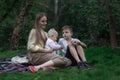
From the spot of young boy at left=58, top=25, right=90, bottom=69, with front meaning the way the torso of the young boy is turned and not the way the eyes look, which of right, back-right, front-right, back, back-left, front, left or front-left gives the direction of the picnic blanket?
back-right

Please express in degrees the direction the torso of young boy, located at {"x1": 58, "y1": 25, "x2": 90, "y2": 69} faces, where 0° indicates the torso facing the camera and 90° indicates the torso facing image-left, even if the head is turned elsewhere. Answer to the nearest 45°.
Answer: approximately 315°

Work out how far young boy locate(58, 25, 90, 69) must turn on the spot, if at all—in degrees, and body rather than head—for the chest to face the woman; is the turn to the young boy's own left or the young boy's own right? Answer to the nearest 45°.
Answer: approximately 135° to the young boy's own right
